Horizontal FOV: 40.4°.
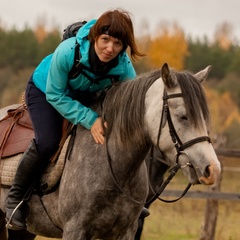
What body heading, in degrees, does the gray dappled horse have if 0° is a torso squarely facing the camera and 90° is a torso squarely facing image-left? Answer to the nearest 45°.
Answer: approximately 315°

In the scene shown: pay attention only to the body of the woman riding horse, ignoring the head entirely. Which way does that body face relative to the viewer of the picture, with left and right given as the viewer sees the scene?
facing the viewer and to the right of the viewer

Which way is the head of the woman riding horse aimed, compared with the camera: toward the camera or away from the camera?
toward the camera

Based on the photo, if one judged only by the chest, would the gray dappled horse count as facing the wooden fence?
no
